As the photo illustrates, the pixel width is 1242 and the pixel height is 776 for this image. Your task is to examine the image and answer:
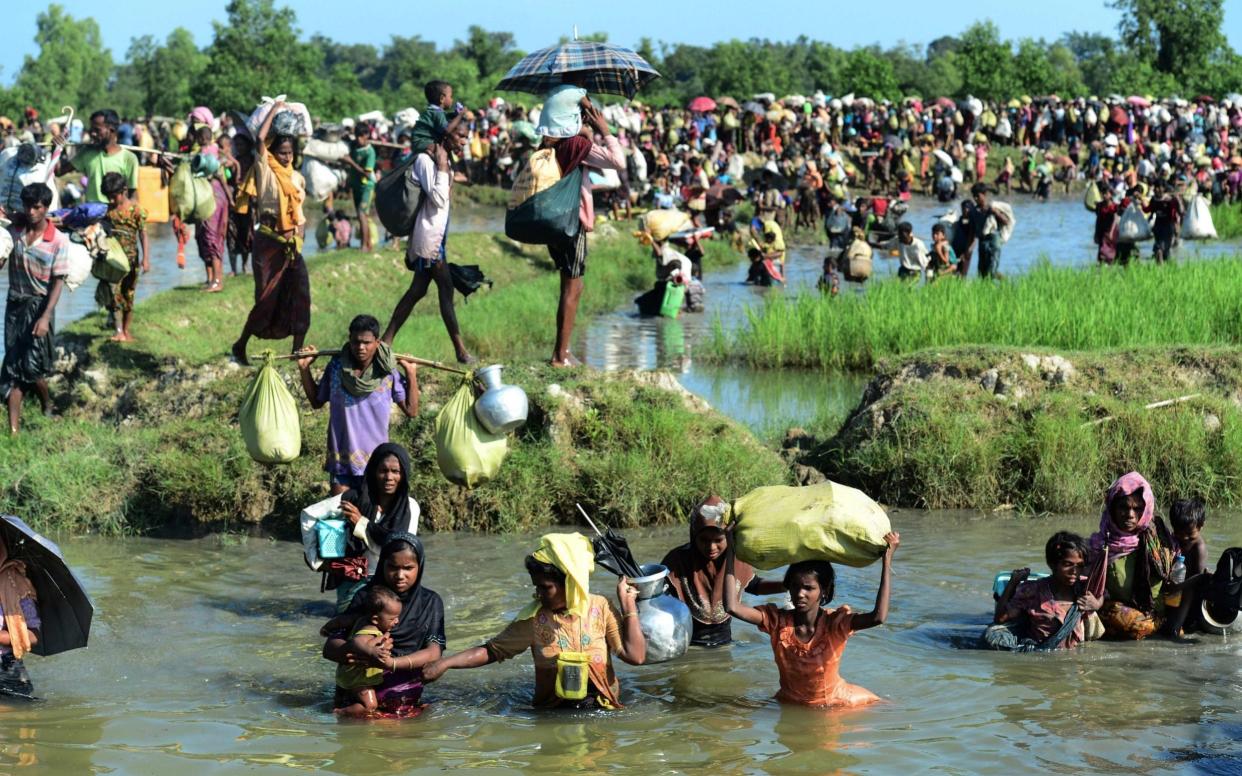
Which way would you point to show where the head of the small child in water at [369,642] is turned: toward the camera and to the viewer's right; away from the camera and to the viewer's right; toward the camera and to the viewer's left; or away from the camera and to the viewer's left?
toward the camera and to the viewer's right

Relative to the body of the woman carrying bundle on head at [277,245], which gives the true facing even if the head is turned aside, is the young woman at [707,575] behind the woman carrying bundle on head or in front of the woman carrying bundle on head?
in front

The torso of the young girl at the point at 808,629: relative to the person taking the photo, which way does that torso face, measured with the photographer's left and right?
facing the viewer

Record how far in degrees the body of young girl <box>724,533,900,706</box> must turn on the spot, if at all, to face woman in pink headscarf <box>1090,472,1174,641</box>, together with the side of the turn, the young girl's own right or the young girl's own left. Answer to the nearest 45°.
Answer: approximately 135° to the young girl's own left

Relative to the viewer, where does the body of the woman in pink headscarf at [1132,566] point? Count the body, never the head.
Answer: toward the camera

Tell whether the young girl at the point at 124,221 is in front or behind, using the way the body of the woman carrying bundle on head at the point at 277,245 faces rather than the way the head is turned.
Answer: behind

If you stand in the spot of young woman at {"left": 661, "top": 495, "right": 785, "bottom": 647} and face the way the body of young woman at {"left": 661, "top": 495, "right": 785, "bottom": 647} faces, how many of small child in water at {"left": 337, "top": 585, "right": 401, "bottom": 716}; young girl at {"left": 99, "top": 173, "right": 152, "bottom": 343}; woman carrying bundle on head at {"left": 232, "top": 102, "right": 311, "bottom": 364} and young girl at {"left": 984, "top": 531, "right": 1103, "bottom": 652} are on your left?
1

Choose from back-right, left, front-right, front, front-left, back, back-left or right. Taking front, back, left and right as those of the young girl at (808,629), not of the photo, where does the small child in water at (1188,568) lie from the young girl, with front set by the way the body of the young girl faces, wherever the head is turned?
back-left

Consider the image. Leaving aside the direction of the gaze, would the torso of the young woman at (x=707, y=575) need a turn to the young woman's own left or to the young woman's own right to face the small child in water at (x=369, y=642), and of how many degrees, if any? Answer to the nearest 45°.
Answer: approximately 45° to the young woman's own right

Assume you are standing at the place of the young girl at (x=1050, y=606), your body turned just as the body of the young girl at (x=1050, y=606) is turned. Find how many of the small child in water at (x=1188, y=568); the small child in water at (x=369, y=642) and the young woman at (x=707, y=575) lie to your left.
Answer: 1
